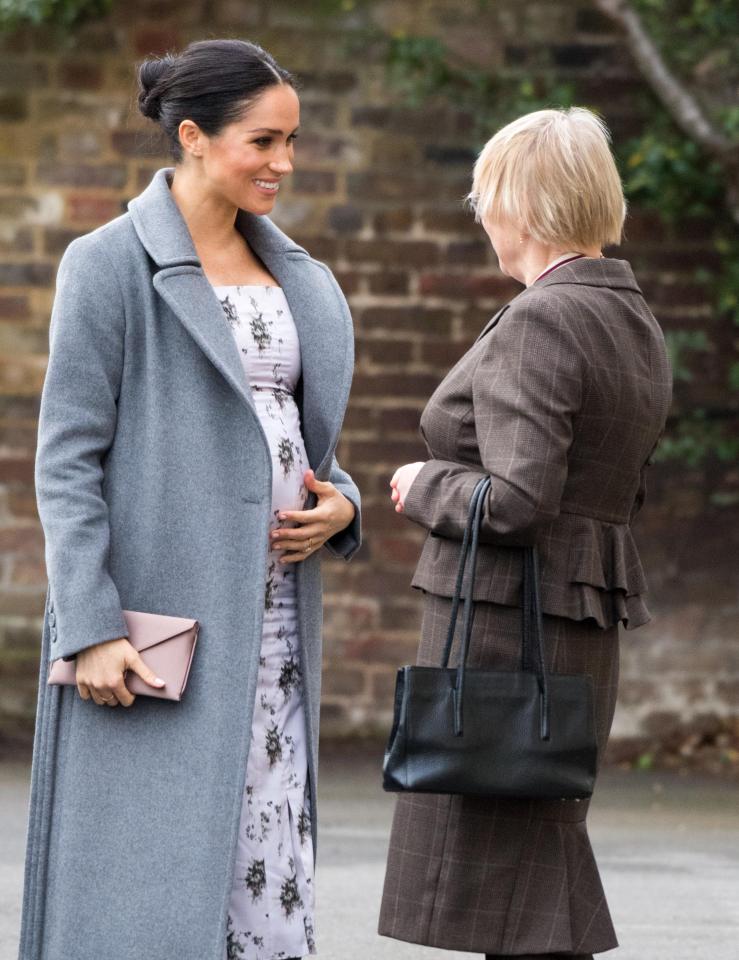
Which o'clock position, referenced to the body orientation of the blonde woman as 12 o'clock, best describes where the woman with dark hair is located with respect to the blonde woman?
The woman with dark hair is roughly at 10 o'clock from the blonde woman.

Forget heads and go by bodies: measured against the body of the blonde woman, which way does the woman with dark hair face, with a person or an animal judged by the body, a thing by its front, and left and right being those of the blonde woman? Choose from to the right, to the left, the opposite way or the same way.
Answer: the opposite way

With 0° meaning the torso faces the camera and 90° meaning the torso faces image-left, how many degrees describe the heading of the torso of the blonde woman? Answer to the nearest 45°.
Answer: approximately 135°

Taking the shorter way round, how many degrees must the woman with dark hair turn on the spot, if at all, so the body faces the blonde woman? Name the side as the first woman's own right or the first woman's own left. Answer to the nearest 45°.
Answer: approximately 45° to the first woman's own left

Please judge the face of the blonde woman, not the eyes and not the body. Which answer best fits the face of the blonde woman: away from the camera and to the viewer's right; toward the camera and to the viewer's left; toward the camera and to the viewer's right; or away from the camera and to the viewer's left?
away from the camera and to the viewer's left
